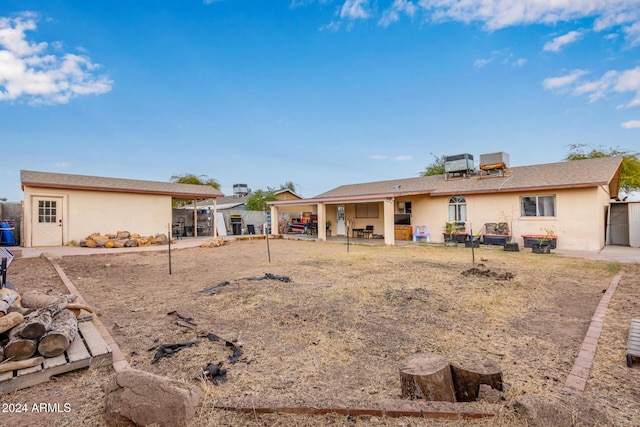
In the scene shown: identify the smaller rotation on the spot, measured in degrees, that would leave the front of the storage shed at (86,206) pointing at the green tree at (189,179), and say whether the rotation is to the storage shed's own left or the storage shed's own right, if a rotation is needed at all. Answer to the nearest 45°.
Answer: approximately 135° to the storage shed's own left

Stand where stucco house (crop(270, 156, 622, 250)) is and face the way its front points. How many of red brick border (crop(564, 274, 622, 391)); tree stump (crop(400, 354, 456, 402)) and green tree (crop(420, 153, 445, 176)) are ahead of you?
2

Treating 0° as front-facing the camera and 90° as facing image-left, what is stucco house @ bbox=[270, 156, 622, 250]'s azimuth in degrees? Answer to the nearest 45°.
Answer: approximately 0°

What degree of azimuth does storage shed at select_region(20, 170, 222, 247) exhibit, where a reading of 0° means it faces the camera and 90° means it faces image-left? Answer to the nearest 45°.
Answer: approximately 315°
